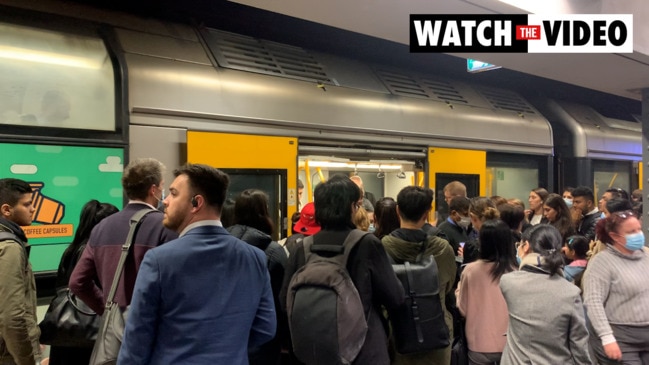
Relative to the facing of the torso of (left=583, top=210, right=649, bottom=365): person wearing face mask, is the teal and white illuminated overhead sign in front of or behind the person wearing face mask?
behind

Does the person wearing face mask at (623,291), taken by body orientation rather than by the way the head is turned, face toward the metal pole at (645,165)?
no

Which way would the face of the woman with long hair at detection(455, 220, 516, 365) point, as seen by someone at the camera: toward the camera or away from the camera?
away from the camera

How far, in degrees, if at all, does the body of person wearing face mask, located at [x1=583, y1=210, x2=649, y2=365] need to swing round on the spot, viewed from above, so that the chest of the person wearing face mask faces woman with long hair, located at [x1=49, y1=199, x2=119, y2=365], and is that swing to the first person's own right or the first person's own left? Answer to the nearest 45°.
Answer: approximately 90° to the first person's own right

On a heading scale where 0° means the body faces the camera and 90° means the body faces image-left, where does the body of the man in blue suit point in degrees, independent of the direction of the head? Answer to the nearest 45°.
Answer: approximately 135°

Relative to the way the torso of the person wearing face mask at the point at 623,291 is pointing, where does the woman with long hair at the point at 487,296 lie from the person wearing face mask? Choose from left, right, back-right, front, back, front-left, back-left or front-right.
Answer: right

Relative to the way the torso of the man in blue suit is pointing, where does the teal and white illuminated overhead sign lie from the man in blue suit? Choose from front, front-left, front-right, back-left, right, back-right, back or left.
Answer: right

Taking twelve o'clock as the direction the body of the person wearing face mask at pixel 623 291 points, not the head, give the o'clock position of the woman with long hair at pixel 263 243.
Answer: The woman with long hair is roughly at 3 o'clock from the person wearing face mask.

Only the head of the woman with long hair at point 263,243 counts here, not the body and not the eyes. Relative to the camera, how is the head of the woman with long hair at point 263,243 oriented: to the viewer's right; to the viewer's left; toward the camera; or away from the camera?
away from the camera

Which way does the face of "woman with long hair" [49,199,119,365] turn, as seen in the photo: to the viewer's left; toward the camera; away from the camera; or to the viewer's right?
away from the camera

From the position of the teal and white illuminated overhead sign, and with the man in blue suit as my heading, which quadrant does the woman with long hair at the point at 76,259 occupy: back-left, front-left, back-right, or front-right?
front-right

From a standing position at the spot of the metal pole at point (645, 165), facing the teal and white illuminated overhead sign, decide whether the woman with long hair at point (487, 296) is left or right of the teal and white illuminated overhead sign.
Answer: left

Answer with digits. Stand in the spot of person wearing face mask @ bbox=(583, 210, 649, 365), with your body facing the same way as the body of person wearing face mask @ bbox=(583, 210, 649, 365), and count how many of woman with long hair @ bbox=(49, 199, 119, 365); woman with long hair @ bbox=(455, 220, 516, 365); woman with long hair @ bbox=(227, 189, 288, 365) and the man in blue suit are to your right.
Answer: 4

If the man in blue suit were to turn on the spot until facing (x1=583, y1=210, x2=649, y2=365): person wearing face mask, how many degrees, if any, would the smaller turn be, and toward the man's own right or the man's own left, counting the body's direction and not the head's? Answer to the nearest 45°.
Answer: approximately 135° to the man's own right

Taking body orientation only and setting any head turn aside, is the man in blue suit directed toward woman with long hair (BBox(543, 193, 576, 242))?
no
